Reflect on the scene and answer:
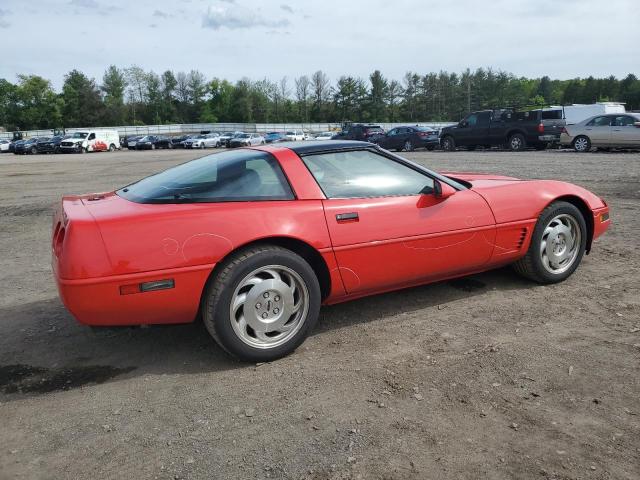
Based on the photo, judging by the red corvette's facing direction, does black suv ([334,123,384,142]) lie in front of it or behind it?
in front

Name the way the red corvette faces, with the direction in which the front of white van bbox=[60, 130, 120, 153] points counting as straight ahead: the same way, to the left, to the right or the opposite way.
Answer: the opposite way

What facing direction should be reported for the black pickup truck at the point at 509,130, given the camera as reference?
facing away from the viewer and to the left of the viewer

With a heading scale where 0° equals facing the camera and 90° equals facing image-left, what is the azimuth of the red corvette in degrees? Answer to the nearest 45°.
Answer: approximately 225°

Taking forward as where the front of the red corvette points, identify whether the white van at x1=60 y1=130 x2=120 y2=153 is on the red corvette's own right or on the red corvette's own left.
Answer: on the red corvette's own left

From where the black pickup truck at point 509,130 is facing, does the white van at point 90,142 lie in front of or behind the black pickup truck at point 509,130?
in front

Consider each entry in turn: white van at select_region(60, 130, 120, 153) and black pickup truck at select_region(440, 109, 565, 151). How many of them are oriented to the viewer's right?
0
